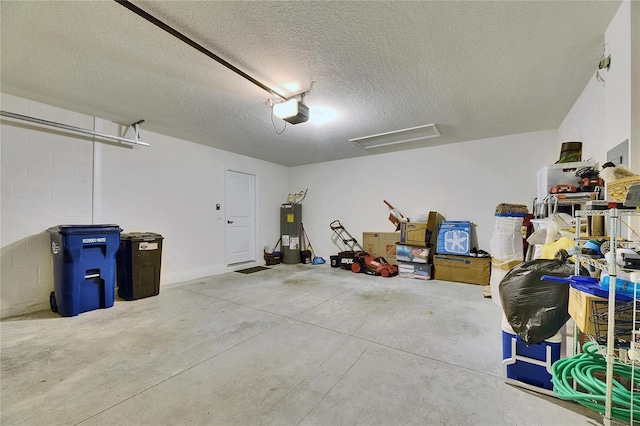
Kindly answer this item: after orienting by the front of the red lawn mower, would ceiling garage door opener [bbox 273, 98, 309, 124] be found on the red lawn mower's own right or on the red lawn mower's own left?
on the red lawn mower's own right

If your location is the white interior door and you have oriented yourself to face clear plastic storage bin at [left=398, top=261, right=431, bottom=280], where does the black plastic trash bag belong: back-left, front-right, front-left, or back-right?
front-right

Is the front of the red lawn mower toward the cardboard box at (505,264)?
yes

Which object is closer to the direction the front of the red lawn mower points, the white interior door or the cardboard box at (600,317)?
the cardboard box

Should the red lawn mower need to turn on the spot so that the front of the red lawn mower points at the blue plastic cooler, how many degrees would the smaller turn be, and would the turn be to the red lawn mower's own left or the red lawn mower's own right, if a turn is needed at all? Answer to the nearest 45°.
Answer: approximately 45° to the red lawn mower's own right

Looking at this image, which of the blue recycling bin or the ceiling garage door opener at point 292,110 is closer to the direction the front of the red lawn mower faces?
the ceiling garage door opener

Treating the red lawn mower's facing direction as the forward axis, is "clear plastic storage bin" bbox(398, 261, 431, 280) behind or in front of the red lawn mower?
in front

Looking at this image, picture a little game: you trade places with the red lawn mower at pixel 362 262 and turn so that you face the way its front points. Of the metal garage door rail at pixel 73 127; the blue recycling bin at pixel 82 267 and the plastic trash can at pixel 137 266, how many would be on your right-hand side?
3

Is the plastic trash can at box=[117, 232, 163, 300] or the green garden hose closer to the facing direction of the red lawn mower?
the green garden hose

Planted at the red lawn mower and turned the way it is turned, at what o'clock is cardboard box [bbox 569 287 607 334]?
The cardboard box is roughly at 1 o'clock from the red lawn mower.

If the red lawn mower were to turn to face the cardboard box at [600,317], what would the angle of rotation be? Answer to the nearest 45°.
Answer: approximately 45° to its right

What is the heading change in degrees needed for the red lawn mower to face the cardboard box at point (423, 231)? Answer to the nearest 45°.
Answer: approximately 45° to its left

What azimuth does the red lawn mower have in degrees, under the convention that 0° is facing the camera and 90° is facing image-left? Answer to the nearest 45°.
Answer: approximately 315°

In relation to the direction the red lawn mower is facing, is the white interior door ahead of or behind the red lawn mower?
behind

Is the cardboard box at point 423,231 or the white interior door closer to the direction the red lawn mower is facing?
the cardboard box

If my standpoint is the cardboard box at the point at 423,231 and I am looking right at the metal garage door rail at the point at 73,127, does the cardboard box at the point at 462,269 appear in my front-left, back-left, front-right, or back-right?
back-left
